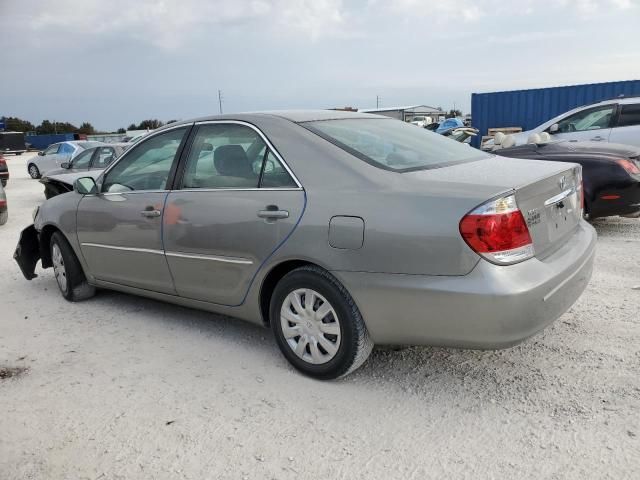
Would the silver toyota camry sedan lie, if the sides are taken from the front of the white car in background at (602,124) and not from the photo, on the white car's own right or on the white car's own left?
on the white car's own left

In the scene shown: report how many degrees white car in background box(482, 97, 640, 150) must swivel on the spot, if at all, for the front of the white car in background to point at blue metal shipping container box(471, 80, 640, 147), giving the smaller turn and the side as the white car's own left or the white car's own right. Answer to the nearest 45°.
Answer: approximately 90° to the white car's own right

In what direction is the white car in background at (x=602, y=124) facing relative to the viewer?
to the viewer's left

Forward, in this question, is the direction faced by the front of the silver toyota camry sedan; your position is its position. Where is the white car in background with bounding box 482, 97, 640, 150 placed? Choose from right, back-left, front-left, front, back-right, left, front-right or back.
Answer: right

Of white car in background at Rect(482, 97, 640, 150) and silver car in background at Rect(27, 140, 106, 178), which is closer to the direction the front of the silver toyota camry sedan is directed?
the silver car in background

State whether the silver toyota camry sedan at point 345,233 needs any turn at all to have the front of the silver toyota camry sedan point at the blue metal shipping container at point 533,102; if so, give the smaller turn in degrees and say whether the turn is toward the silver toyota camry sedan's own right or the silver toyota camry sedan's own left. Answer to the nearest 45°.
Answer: approximately 90° to the silver toyota camry sedan's own right

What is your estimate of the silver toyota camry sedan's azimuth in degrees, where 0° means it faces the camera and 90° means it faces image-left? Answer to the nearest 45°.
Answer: approximately 135°

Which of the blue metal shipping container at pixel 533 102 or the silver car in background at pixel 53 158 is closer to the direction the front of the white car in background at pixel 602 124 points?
the silver car in background

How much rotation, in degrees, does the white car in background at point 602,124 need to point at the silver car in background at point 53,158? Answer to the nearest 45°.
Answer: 0° — it already faces it
